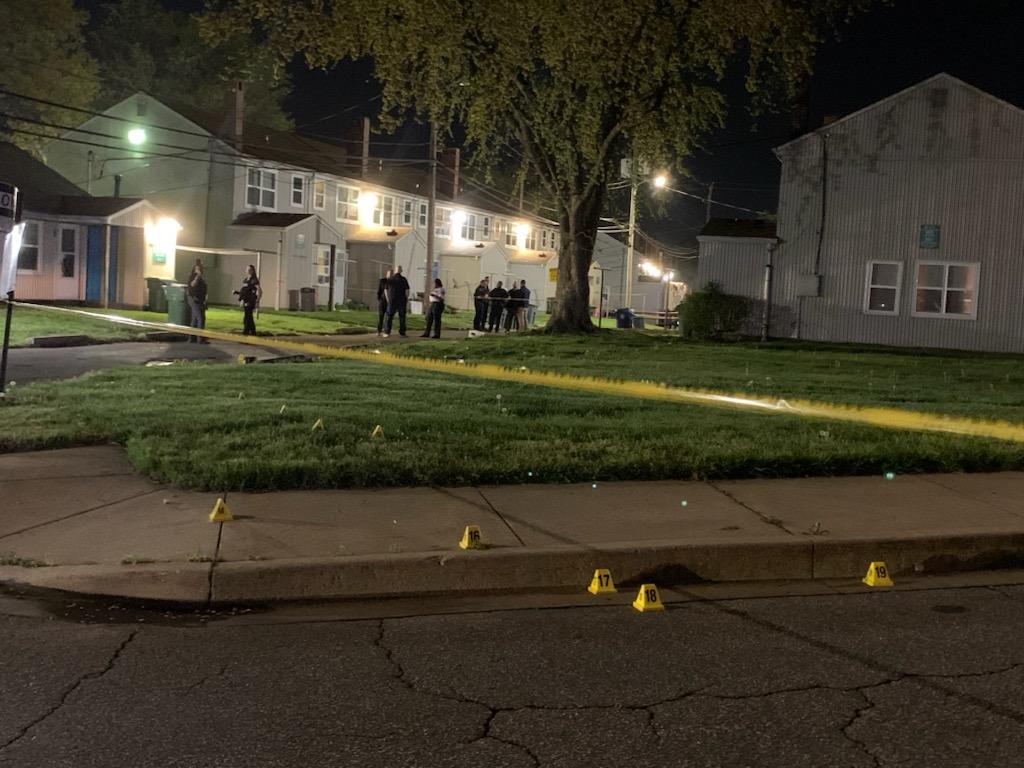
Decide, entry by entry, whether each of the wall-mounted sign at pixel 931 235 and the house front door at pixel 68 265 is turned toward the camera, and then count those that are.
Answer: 2

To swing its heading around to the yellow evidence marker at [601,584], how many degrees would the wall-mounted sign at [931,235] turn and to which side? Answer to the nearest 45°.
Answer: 0° — it already faces it

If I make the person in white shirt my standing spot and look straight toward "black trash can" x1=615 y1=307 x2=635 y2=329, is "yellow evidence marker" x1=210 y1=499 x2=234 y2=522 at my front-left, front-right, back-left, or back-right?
back-right

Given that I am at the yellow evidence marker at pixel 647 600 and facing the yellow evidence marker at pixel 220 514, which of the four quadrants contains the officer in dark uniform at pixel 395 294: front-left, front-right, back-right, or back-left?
front-right

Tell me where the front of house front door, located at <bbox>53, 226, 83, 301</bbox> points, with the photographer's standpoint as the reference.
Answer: facing the viewer

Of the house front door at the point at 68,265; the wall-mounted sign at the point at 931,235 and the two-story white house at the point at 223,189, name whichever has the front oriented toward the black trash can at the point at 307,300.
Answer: the two-story white house

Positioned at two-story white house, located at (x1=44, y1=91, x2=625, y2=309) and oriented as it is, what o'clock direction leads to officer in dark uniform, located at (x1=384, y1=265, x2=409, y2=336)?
The officer in dark uniform is roughly at 1 o'clock from the two-story white house.

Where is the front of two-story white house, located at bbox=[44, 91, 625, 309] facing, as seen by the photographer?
facing the viewer and to the right of the viewer

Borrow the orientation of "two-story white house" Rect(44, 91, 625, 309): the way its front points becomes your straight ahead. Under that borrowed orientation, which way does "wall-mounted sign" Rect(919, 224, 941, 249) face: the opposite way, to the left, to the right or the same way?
to the right

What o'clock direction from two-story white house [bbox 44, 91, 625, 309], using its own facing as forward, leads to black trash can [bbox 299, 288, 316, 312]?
The black trash can is roughly at 12 o'clock from the two-story white house.

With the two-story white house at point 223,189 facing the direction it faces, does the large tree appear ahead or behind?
ahead

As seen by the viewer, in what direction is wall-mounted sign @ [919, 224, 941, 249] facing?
toward the camera

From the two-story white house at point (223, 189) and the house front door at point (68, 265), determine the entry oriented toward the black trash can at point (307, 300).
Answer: the two-story white house

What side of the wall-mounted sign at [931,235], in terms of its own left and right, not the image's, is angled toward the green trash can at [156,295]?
right

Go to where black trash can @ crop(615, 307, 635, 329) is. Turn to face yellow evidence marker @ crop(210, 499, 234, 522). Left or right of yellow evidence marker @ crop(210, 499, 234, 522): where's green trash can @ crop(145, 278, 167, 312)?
right

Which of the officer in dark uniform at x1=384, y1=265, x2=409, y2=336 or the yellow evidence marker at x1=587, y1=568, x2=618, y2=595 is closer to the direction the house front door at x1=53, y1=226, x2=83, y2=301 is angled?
the yellow evidence marker

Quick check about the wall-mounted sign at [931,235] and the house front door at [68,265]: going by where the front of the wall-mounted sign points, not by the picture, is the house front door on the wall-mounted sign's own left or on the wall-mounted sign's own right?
on the wall-mounted sign's own right
